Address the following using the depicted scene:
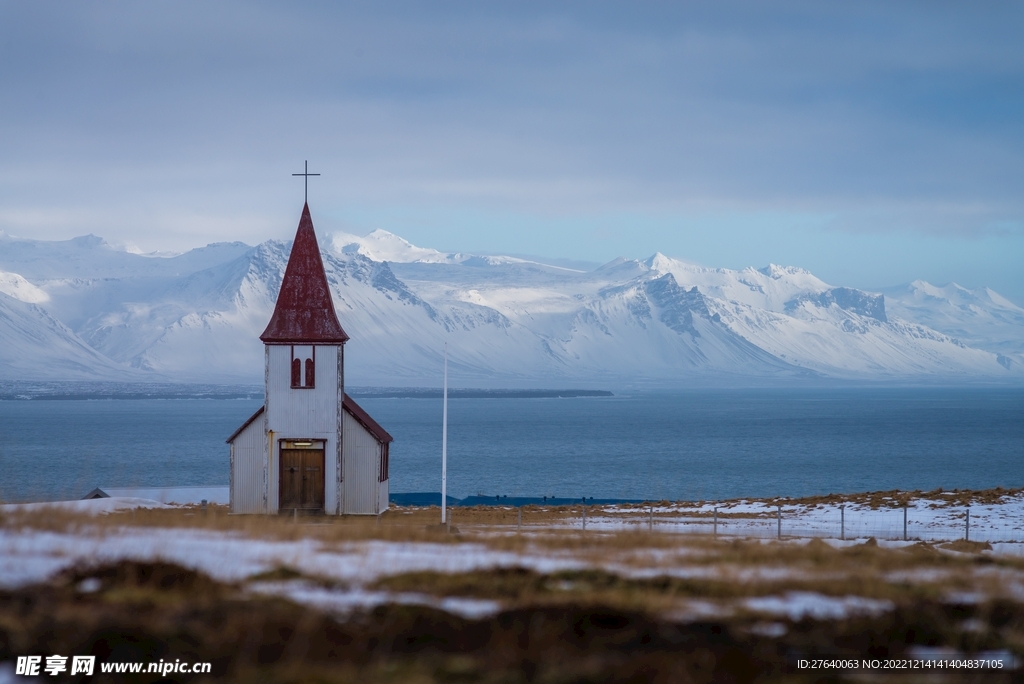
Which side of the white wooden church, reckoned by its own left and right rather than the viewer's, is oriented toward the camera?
front

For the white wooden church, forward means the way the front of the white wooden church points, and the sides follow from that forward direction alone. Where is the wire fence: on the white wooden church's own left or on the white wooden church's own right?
on the white wooden church's own left
